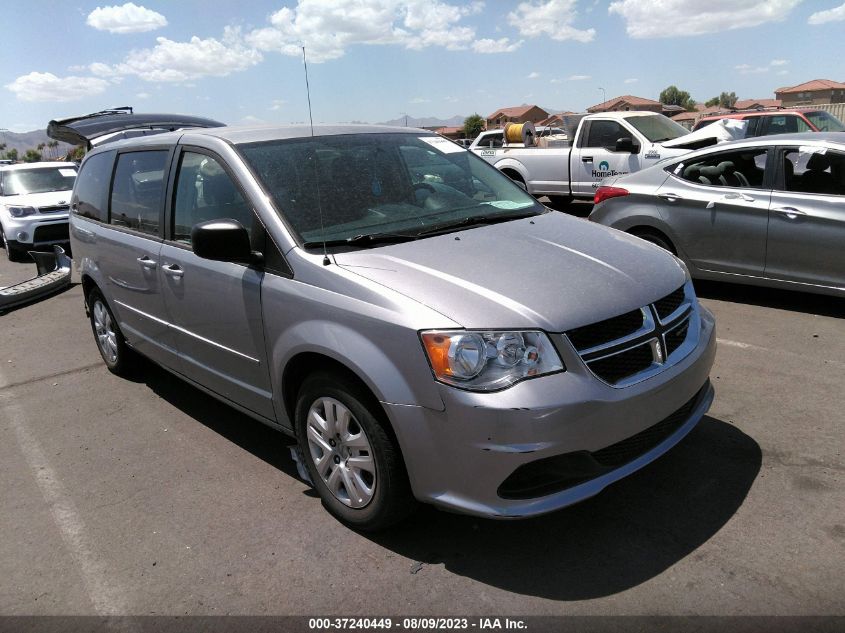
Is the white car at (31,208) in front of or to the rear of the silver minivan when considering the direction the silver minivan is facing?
to the rear

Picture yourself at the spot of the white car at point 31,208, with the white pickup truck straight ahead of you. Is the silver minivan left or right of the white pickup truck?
right

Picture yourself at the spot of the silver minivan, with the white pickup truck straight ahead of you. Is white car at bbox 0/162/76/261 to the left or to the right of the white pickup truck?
left

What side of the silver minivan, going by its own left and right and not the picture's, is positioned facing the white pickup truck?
left

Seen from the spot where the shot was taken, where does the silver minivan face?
facing the viewer and to the right of the viewer
